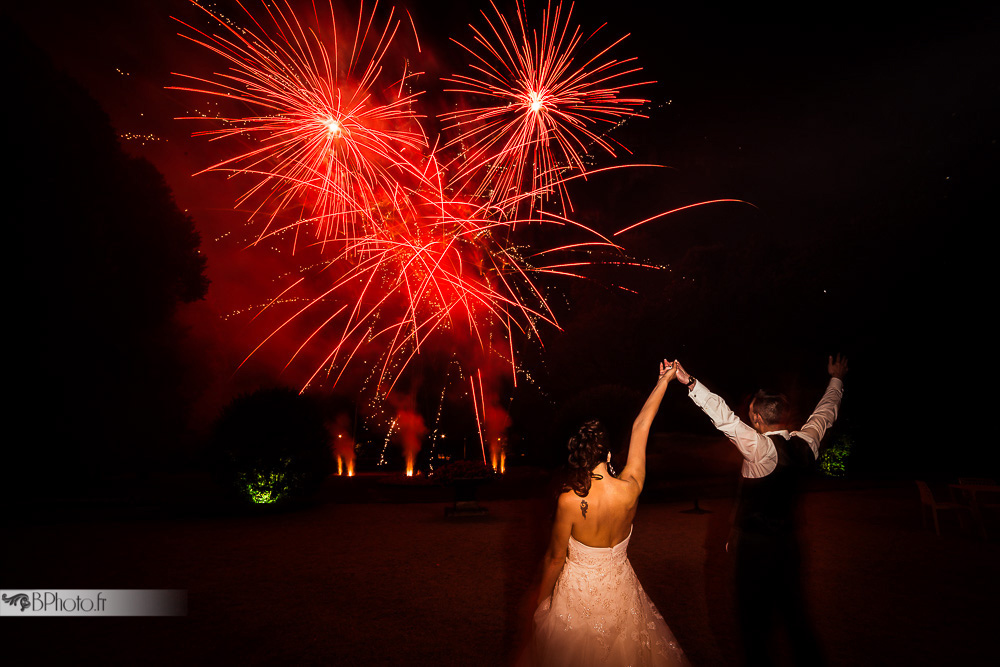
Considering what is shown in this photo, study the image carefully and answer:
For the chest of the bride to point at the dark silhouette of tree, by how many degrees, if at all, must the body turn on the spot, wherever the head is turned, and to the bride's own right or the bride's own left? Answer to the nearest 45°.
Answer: approximately 45° to the bride's own left

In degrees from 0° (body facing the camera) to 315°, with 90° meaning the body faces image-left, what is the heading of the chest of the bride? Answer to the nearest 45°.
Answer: approximately 180°

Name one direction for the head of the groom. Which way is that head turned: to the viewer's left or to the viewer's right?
to the viewer's left

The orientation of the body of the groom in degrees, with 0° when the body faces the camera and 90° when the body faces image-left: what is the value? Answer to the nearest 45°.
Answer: approximately 135°

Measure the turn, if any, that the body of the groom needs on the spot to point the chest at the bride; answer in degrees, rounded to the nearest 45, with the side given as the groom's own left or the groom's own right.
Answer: approximately 90° to the groom's own left

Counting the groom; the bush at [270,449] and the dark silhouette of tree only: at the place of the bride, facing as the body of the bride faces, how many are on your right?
1

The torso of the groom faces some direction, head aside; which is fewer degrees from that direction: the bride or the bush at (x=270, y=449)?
the bush

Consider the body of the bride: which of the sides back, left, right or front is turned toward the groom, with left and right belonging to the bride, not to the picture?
right

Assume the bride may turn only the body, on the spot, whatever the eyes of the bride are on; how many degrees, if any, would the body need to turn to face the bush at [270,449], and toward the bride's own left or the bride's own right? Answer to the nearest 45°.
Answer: approximately 45° to the bride's own left
